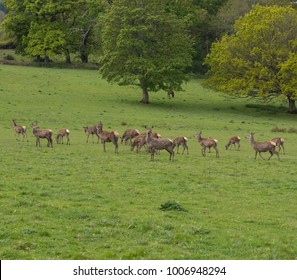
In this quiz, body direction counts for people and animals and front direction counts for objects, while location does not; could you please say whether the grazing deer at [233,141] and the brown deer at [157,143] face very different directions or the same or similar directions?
same or similar directions

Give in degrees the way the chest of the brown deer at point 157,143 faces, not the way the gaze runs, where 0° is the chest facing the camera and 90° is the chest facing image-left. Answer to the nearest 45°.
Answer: approximately 90°

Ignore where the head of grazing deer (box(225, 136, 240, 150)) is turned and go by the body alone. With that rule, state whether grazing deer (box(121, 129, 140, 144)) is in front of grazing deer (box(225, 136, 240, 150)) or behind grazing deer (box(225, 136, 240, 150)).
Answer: in front

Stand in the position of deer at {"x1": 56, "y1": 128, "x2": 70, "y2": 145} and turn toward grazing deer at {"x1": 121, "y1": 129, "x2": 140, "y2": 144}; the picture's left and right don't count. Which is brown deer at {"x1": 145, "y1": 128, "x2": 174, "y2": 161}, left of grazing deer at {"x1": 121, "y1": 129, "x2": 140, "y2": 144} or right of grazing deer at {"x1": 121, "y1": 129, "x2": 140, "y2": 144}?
right

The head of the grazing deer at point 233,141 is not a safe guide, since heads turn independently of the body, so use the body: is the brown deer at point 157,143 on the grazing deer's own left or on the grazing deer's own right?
on the grazing deer's own left

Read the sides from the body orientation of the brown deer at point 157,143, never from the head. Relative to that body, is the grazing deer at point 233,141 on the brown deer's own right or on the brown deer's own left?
on the brown deer's own right

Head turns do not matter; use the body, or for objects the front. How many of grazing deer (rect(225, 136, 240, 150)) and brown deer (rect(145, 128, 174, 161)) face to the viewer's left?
2

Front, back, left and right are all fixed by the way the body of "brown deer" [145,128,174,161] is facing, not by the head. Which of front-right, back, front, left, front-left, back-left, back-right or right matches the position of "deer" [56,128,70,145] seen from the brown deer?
front-right

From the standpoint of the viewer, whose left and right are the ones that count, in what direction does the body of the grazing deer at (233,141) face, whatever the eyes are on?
facing to the left of the viewer

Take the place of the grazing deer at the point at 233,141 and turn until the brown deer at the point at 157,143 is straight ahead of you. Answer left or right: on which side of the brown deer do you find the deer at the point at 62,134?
right

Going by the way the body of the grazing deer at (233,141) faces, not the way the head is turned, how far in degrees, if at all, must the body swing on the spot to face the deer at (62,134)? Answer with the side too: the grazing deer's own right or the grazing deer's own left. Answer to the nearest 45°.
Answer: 0° — it already faces it
